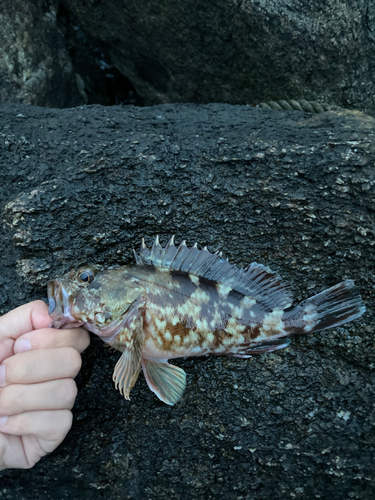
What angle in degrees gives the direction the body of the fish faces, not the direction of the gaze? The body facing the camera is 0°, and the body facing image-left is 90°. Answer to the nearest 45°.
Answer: approximately 90°
